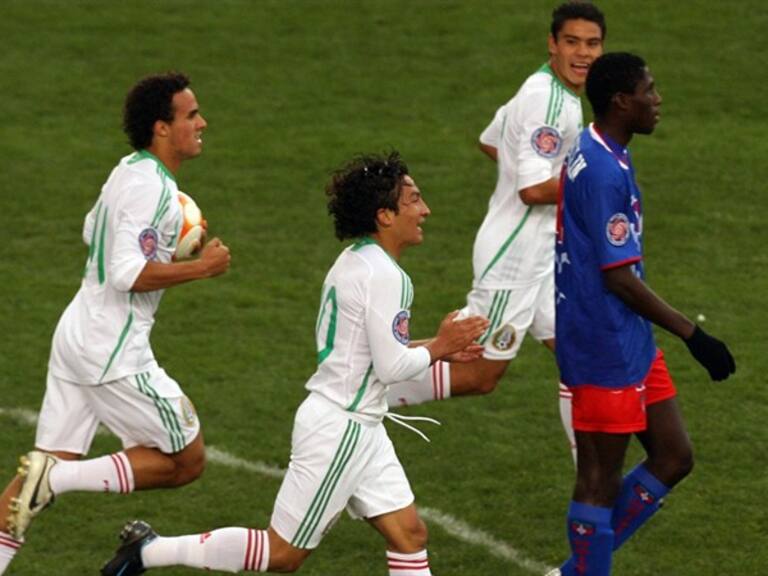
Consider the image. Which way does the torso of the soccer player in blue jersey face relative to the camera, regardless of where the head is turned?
to the viewer's right

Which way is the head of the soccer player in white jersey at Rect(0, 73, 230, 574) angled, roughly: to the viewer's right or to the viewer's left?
to the viewer's right

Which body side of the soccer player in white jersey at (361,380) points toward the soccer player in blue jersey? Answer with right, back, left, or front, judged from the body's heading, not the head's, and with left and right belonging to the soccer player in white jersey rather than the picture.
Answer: front

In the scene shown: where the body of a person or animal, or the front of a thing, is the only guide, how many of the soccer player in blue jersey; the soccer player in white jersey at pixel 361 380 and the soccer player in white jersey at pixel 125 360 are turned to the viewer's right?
3

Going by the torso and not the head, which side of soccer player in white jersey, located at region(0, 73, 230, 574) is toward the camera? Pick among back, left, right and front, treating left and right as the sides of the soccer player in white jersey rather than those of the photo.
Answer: right

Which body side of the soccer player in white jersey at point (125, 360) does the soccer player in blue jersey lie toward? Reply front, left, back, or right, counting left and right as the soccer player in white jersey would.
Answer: front

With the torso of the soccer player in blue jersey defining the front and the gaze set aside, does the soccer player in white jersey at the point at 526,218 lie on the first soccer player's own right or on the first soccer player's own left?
on the first soccer player's own left

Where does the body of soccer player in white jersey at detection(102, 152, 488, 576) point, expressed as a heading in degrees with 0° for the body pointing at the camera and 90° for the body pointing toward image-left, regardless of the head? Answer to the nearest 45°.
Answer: approximately 270°

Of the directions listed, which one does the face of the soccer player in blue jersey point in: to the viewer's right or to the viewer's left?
to the viewer's right

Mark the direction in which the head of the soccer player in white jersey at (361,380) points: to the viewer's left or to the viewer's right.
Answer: to the viewer's right

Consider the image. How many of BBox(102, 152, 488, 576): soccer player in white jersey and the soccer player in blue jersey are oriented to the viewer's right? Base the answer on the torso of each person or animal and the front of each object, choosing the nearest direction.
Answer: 2
